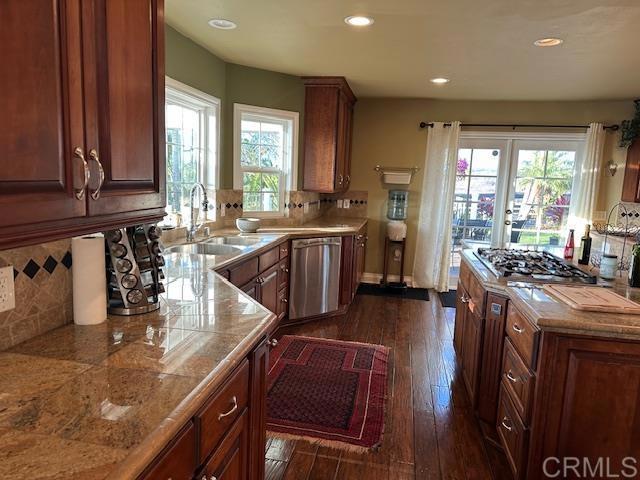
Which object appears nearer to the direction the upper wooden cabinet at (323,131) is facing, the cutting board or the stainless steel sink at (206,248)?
the cutting board

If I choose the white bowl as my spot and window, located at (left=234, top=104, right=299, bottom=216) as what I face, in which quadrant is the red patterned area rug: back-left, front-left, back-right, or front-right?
back-right

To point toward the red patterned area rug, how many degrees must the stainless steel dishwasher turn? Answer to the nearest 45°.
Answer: approximately 45° to its right

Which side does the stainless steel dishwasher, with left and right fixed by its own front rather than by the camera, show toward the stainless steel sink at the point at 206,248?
right

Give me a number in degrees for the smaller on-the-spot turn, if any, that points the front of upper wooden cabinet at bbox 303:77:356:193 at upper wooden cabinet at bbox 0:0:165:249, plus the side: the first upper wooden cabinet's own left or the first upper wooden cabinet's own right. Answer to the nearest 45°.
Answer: approximately 90° to the first upper wooden cabinet's own right

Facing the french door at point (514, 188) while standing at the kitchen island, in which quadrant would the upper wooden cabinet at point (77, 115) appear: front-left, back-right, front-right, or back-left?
back-left

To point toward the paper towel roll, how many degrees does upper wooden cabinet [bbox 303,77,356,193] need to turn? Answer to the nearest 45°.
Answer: approximately 90° to its right

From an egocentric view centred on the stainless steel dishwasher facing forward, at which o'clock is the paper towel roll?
The paper towel roll is roughly at 2 o'clock from the stainless steel dishwasher.

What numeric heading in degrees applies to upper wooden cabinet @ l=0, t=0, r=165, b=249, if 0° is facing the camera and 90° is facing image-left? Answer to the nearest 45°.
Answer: approximately 315°
